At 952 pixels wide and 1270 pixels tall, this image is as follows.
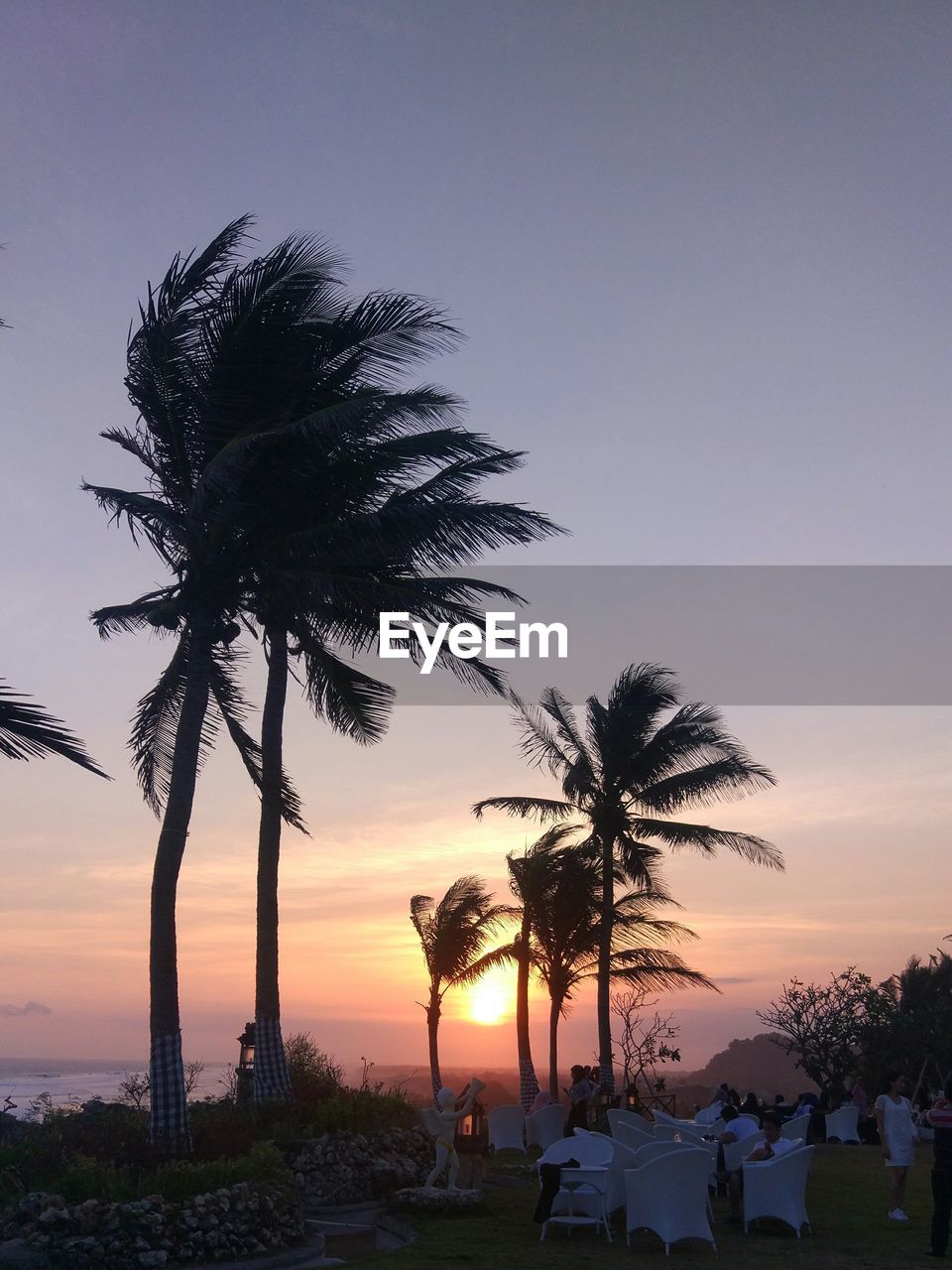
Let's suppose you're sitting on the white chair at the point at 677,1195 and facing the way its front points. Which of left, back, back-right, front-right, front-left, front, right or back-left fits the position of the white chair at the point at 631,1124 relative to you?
front-right

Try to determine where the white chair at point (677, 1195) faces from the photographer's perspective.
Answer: facing away from the viewer and to the left of the viewer

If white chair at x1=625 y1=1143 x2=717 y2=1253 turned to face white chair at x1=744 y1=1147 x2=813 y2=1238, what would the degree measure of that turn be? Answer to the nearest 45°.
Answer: approximately 90° to its right

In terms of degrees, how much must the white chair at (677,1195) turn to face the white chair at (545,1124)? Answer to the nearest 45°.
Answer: approximately 45° to its right

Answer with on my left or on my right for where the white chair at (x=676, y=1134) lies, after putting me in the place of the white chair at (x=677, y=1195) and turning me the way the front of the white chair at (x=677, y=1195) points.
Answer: on my right

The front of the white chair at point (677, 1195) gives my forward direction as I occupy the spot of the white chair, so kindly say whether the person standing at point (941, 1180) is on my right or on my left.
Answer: on my right

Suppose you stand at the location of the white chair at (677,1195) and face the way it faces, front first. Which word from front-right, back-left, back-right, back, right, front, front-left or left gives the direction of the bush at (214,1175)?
front-left

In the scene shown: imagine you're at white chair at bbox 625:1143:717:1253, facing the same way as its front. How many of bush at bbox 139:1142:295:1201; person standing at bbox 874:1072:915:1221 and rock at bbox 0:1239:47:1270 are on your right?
1

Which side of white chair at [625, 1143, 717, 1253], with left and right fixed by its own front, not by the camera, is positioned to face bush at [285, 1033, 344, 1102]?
front

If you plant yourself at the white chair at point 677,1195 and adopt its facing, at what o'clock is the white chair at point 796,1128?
the white chair at point 796,1128 is roughly at 2 o'clock from the white chair at point 677,1195.
